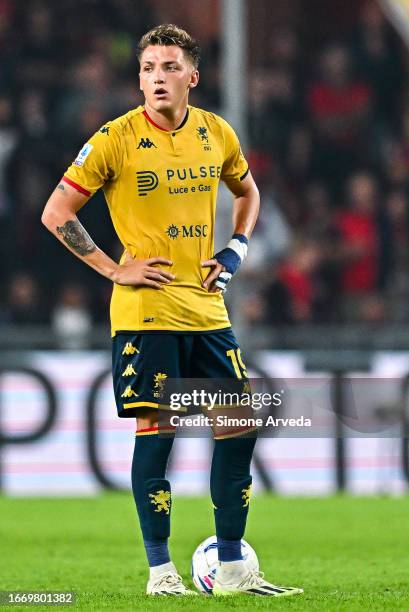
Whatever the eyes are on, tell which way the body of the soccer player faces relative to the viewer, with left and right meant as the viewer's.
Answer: facing the viewer and to the right of the viewer
